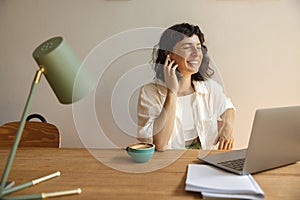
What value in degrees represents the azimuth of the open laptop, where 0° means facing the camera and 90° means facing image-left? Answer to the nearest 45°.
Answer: approximately 135°

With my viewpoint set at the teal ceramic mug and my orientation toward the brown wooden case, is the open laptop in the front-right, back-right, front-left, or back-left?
back-right

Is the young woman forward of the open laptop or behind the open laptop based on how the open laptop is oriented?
forward

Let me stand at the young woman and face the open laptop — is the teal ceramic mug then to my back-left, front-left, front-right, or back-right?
front-right

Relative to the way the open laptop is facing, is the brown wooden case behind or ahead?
ahead

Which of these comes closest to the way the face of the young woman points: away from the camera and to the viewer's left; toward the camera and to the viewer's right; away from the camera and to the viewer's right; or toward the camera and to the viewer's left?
toward the camera and to the viewer's right
